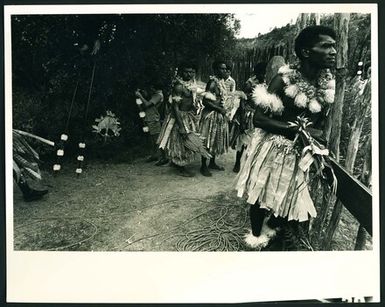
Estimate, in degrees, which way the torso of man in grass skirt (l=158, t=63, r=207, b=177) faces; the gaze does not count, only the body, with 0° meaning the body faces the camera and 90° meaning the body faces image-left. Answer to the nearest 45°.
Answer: approximately 315°

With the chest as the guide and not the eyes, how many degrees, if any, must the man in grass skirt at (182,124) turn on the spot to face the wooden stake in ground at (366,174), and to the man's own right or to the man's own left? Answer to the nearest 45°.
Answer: approximately 45° to the man's own left
